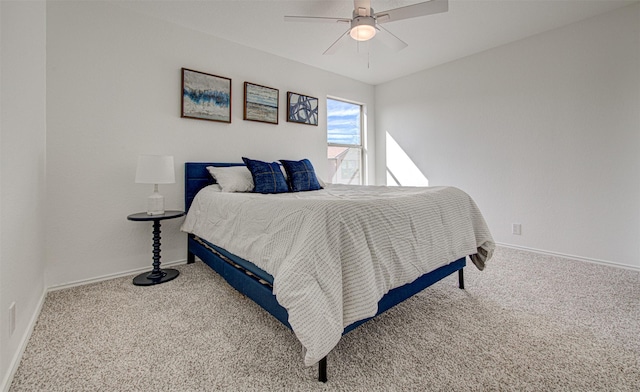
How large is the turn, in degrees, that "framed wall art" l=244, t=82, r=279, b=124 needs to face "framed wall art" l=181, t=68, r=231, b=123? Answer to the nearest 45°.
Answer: approximately 90° to its right

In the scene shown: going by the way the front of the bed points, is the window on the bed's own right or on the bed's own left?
on the bed's own left

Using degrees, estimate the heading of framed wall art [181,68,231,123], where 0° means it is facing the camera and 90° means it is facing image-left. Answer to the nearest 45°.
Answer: approximately 315°

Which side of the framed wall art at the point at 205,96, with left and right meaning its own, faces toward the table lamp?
right

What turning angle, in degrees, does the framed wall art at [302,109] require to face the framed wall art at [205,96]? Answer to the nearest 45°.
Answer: approximately 90° to its right

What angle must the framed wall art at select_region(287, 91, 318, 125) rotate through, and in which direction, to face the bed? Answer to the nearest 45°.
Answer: approximately 45° to its right

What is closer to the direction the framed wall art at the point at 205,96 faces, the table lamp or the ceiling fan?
the ceiling fan
